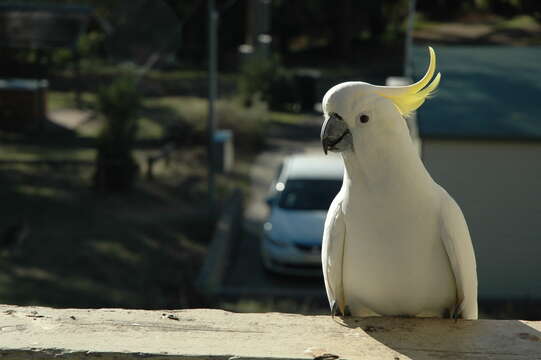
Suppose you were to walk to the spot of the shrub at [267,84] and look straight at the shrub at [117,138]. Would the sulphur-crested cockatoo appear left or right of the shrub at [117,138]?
left

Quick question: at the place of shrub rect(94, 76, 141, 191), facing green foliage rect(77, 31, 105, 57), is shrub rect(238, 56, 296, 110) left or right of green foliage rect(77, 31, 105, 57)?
right

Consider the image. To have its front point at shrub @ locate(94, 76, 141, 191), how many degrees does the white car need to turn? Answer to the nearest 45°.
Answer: approximately 135° to its right

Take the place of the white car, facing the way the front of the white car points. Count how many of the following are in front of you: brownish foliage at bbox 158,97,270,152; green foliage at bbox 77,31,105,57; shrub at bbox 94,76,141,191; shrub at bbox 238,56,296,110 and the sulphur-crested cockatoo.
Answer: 1

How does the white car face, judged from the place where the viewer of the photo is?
facing the viewer

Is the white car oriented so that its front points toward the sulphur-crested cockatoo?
yes

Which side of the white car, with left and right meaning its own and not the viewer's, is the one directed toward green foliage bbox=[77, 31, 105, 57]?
back

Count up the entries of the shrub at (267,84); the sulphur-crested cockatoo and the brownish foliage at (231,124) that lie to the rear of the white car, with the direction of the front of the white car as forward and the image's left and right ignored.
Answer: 2

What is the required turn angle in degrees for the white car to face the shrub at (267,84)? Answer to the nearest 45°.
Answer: approximately 180°

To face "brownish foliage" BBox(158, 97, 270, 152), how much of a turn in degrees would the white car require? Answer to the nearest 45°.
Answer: approximately 180°
